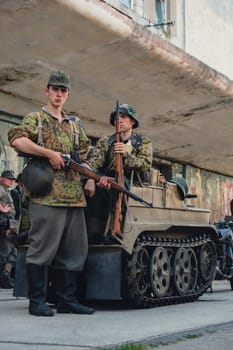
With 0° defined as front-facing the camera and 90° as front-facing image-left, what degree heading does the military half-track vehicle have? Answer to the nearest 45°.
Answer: approximately 225°

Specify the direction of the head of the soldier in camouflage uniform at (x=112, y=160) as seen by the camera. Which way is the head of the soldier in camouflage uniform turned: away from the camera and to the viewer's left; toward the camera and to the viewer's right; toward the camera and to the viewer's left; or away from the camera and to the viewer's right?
toward the camera and to the viewer's left

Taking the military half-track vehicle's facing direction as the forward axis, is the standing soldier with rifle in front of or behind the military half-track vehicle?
behind

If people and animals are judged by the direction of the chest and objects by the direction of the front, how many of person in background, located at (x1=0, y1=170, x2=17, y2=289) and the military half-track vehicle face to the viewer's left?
0

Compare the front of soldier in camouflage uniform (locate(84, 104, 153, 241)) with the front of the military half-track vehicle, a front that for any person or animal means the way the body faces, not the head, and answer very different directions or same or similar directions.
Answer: very different directions

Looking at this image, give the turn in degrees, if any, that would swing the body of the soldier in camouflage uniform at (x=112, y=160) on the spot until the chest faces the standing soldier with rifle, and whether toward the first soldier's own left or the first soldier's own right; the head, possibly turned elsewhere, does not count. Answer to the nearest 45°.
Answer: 0° — they already face them

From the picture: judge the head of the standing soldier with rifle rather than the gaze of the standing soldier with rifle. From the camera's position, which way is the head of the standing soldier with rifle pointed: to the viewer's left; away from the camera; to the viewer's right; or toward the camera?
toward the camera

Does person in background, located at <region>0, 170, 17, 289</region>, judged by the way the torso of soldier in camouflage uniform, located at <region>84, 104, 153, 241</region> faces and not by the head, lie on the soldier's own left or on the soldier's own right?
on the soldier's own right

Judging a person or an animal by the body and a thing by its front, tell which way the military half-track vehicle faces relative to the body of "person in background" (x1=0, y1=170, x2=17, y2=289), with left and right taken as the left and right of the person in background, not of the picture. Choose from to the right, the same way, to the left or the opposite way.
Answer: to the left

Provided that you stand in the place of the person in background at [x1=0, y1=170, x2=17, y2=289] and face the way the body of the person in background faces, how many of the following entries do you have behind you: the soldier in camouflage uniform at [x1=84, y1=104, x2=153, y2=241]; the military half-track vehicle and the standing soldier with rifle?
0
